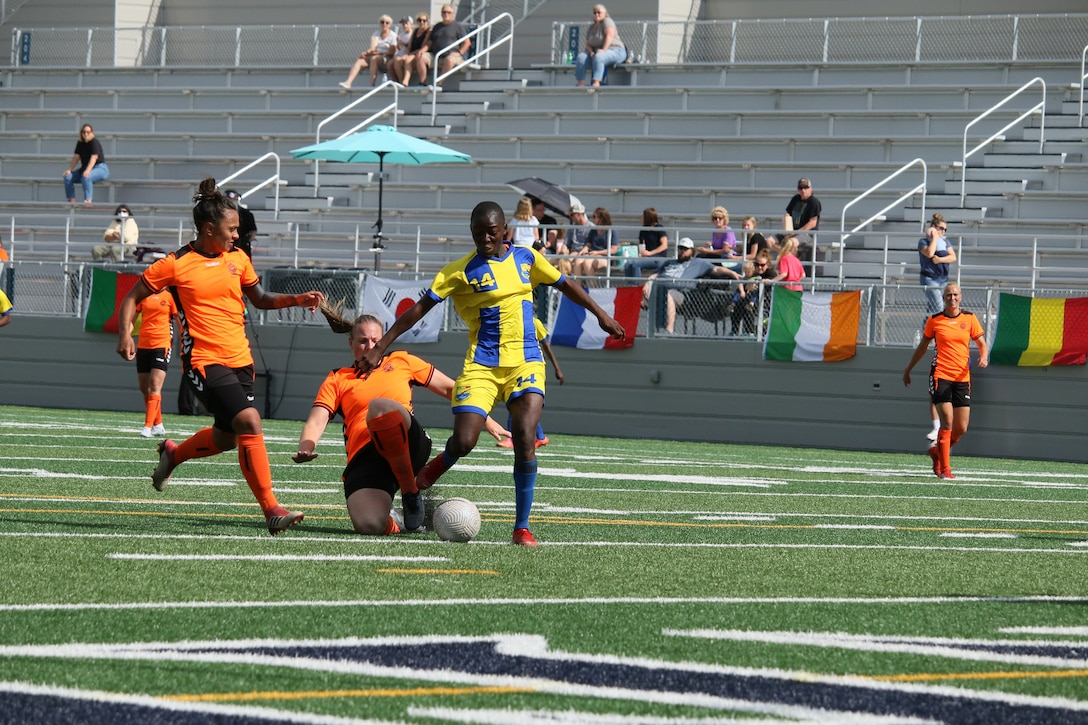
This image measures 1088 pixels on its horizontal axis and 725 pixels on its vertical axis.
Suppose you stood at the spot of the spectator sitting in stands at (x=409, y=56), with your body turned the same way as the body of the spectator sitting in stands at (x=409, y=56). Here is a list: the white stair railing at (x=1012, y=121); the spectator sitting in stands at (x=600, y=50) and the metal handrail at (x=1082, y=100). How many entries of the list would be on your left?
3

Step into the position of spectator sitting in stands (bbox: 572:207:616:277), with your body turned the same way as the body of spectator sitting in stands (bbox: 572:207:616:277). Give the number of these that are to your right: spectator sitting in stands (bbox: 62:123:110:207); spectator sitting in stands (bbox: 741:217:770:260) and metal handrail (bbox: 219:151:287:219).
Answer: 2

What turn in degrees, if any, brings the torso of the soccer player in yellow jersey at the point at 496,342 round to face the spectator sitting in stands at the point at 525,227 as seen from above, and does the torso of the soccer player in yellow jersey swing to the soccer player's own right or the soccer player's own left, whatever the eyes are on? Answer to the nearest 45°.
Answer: approximately 180°

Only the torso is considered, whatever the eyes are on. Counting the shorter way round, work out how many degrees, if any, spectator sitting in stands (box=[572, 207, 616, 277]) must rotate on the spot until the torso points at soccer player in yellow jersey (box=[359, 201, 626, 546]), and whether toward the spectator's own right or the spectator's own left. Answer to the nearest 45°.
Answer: approximately 45° to the spectator's own left

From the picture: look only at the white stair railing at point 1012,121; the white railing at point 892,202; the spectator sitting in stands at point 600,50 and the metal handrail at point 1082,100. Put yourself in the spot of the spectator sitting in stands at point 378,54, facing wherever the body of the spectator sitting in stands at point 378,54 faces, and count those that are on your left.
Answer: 4

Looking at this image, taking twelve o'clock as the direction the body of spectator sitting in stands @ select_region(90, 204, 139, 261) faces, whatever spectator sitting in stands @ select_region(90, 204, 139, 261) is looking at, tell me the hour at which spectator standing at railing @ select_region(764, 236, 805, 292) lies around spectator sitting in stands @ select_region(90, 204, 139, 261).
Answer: spectator standing at railing @ select_region(764, 236, 805, 292) is roughly at 9 o'clock from spectator sitting in stands @ select_region(90, 204, 139, 261).

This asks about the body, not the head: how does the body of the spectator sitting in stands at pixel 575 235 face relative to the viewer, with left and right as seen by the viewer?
facing the viewer and to the left of the viewer

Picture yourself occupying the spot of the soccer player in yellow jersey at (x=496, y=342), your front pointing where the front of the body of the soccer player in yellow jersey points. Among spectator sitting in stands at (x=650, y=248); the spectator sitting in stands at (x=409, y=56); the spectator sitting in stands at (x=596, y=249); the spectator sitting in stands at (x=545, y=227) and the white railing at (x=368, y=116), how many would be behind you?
5

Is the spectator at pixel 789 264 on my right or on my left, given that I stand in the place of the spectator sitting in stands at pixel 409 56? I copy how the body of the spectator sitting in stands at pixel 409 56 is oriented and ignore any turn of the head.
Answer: on my left

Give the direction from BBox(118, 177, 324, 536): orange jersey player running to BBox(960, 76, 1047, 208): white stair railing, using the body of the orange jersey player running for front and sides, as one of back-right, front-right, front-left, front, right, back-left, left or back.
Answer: left

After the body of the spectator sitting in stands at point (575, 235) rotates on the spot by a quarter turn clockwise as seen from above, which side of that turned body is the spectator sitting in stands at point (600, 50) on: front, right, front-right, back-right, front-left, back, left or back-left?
front-right

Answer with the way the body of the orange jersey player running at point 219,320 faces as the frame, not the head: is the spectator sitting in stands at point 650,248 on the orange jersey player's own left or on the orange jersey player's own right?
on the orange jersey player's own left

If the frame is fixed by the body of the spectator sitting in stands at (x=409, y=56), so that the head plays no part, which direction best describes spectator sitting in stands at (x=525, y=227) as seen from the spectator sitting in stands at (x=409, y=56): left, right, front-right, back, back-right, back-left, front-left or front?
front-left

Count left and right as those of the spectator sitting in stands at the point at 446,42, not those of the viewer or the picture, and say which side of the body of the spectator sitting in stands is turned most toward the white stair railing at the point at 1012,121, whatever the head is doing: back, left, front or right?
left

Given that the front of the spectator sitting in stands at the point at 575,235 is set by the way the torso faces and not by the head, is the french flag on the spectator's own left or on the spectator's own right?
on the spectator's own left

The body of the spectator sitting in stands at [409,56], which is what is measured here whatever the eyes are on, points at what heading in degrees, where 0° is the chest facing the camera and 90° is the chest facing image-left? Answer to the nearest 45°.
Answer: approximately 45°

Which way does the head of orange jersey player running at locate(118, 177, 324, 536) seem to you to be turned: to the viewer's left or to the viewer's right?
to the viewer's right

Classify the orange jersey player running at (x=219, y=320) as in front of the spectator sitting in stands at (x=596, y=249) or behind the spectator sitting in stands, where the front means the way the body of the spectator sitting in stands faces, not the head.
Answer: in front
